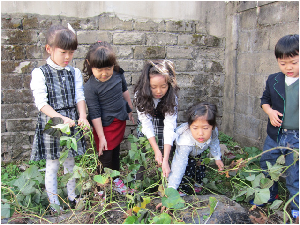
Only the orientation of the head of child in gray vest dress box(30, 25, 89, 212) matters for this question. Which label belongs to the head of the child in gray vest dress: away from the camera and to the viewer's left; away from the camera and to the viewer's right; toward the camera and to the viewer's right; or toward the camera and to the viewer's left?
toward the camera and to the viewer's right

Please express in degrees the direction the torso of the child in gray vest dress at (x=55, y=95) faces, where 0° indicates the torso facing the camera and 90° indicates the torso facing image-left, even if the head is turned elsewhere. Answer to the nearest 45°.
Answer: approximately 315°

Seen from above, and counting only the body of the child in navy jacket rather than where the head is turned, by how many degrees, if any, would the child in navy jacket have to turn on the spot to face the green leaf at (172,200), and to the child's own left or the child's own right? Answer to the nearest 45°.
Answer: approximately 45° to the child's own right

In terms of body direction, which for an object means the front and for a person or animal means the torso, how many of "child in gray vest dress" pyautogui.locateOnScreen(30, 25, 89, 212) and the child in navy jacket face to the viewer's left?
0

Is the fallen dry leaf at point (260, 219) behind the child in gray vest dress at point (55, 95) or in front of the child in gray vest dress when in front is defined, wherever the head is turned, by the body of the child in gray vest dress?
in front

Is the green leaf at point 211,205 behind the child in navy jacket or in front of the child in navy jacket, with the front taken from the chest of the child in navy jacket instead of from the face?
in front

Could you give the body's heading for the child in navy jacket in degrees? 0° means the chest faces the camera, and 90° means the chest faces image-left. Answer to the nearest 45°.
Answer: approximately 0°
